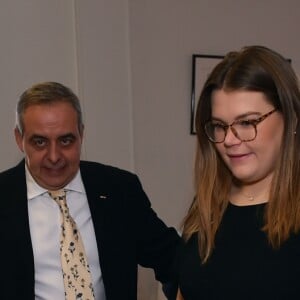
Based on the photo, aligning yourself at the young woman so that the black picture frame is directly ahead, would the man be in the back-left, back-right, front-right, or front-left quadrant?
front-left

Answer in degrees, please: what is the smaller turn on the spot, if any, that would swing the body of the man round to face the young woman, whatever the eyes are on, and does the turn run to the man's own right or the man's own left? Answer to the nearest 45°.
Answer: approximately 45° to the man's own left

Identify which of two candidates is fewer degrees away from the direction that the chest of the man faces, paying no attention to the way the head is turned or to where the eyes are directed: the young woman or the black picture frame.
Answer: the young woman

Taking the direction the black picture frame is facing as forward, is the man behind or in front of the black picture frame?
in front

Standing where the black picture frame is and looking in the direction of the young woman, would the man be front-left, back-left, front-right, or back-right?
front-right

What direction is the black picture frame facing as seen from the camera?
toward the camera

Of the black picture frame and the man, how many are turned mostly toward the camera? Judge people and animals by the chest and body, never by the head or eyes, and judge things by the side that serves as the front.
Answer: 2

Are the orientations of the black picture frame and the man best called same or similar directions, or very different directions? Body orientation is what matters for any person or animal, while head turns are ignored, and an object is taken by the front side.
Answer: same or similar directions

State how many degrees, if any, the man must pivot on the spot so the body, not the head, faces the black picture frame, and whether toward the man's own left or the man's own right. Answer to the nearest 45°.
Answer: approximately 135° to the man's own left

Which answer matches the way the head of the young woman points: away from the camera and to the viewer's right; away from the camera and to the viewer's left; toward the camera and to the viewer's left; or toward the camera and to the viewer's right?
toward the camera and to the viewer's left

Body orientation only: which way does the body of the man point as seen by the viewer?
toward the camera

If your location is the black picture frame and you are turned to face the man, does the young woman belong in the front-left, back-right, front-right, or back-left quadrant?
front-left

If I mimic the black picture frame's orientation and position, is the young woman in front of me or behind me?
in front
